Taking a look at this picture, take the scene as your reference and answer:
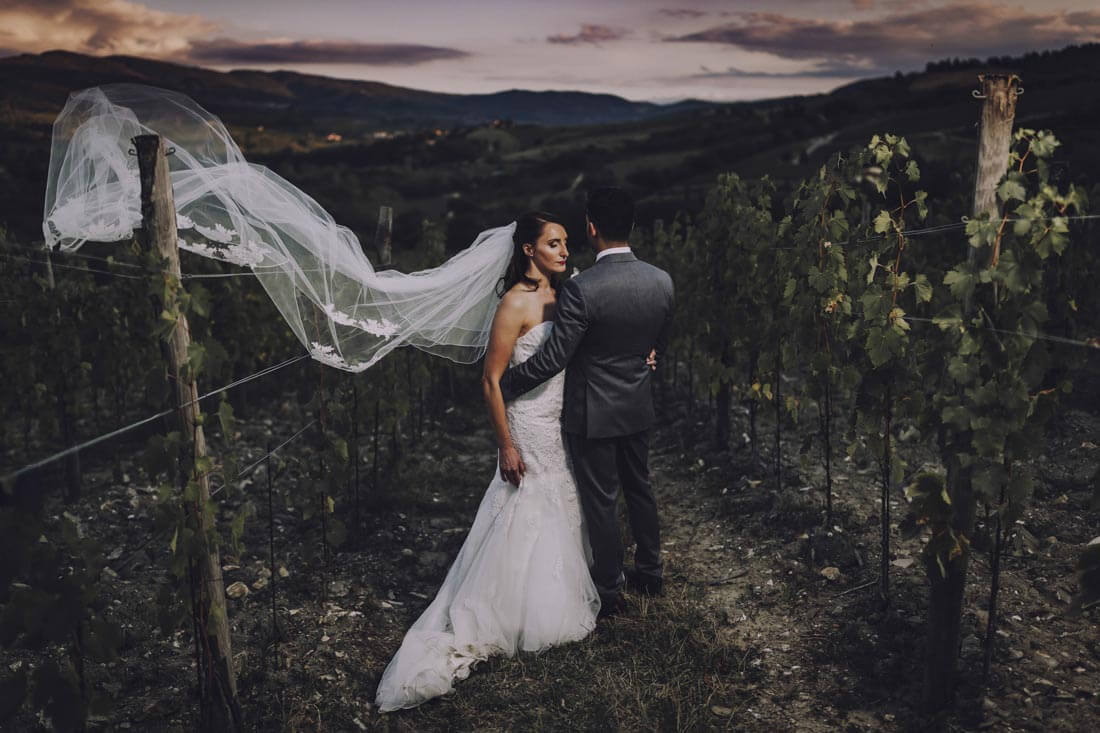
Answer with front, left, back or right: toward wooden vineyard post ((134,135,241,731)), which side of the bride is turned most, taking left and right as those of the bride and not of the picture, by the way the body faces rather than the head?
right

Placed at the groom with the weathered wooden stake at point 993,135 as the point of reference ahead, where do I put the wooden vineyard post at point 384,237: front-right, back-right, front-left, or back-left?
back-left

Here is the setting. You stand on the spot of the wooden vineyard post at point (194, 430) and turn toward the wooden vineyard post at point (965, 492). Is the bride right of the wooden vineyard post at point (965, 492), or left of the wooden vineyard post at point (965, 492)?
left

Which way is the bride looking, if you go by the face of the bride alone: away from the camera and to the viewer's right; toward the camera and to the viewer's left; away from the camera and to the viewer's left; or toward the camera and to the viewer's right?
toward the camera and to the viewer's right

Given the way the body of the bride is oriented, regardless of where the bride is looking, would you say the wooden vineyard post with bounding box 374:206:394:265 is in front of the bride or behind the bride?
behind

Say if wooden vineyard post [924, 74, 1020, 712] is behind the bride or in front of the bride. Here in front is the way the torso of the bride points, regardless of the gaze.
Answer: in front

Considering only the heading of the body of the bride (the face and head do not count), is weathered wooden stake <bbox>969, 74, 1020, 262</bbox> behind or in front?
in front

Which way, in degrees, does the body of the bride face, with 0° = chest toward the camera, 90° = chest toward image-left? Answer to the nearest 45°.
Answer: approximately 315°

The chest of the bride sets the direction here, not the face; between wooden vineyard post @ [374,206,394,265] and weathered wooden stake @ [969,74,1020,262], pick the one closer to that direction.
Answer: the weathered wooden stake

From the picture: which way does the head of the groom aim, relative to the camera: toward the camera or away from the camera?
away from the camera

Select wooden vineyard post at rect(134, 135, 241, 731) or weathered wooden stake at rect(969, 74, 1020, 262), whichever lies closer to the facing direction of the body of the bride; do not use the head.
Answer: the weathered wooden stake
